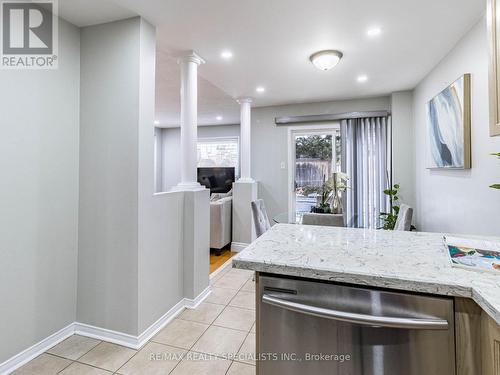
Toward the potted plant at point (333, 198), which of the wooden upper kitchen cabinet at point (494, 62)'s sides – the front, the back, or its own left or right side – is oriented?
right

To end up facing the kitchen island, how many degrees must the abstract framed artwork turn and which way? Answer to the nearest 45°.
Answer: approximately 45° to its left

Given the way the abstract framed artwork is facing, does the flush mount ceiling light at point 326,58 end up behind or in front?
in front

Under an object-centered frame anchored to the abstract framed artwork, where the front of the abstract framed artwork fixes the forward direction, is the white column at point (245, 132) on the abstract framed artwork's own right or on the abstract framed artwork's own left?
on the abstract framed artwork's own right

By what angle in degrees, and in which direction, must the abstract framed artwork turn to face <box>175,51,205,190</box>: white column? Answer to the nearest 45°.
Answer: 0° — it already faces it

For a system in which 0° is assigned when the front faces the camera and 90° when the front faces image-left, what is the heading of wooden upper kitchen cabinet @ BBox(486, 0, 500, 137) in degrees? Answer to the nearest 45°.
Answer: approximately 45°

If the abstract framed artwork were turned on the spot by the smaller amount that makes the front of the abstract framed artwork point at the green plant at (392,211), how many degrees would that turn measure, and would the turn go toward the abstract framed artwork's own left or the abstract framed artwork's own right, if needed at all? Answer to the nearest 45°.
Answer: approximately 90° to the abstract framed artwork's own right

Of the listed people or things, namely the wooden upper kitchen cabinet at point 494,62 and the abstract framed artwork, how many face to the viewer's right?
0

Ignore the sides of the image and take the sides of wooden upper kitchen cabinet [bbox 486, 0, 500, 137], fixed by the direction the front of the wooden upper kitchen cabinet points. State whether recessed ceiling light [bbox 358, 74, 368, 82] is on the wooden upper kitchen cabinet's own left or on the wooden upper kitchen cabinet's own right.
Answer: on the wooden upper kitchen cabinet's own right

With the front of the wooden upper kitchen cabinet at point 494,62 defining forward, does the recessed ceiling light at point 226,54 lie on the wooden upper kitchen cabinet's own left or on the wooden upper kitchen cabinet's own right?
on the wooden upper kitchen cabinet's own right

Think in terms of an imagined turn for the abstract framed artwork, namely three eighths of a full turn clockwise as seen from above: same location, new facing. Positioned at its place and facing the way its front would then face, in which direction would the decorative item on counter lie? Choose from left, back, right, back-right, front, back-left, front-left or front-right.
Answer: back

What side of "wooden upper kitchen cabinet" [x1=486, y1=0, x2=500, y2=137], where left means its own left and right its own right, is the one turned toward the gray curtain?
right

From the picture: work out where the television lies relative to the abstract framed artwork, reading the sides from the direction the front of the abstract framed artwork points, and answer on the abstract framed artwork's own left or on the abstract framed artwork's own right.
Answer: on the abstract framed artwork's own right

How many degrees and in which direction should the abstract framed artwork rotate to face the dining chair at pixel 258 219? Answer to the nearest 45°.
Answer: approximately 45° to its right
